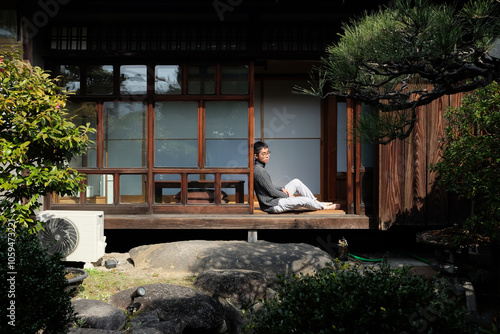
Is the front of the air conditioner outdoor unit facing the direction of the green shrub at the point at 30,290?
yes

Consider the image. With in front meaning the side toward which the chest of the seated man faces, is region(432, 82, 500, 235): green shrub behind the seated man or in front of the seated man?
in front

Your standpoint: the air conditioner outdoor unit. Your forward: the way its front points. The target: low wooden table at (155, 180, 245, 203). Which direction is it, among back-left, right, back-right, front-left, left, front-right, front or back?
left

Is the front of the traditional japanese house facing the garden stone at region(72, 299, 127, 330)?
yes

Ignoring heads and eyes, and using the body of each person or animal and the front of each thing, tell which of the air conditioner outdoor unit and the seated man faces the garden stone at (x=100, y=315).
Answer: the air conditioner outdoor unit

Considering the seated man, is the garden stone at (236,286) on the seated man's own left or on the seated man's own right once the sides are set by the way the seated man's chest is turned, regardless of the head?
on the seated man's own right

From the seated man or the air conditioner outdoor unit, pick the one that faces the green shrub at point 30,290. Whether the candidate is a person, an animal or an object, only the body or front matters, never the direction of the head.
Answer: the air conditioner outdoor unit

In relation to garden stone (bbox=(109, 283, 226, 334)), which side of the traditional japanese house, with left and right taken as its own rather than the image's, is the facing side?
front

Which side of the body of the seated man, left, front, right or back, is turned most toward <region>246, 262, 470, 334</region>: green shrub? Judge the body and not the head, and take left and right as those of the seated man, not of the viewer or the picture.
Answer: right

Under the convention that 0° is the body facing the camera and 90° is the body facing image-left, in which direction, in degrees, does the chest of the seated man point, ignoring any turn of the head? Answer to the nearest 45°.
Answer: approximately 270°

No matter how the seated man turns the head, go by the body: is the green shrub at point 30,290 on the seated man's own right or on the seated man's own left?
on the seated man's own right

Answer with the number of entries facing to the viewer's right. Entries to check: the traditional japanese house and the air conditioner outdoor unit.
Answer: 0

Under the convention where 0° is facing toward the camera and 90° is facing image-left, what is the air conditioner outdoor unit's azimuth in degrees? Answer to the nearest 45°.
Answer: approximately 0°
